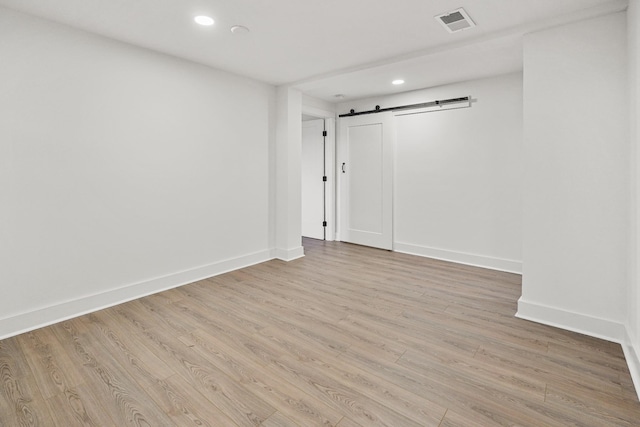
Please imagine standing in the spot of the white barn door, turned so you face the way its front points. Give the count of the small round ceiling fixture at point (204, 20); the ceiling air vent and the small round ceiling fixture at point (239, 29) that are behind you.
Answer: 0

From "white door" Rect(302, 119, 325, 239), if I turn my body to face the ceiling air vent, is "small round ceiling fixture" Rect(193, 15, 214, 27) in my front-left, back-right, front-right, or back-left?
front-right

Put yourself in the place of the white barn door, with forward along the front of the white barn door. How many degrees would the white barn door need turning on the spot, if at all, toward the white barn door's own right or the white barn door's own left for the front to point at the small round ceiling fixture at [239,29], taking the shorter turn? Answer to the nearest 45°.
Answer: approximately 45° to the white barn door's own left

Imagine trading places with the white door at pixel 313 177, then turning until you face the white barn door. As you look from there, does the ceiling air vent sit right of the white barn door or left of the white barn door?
right

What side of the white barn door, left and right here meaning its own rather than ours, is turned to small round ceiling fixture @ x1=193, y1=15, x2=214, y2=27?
front

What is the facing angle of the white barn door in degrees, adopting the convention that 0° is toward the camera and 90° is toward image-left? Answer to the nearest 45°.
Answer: approximately 45°

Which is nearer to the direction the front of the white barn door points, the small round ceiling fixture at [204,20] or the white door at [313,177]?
the small round ceiling fixture

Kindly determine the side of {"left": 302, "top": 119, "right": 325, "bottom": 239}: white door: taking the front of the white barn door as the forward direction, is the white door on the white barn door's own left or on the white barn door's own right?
on the white barn door's own right
